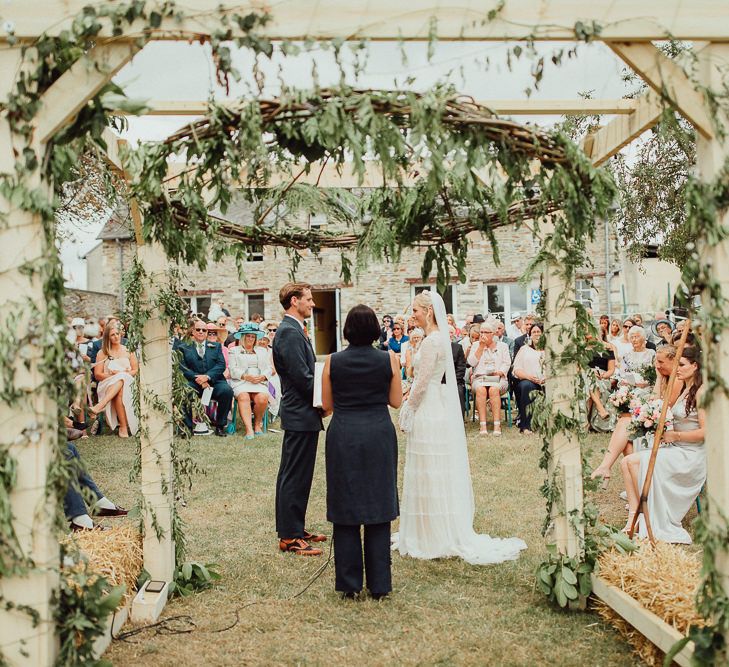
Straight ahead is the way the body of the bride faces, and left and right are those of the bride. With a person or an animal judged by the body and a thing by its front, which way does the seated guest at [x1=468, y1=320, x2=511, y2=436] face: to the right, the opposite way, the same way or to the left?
to the left

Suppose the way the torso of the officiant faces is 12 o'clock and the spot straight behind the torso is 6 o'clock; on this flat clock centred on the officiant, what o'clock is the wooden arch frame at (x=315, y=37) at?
The wooden arch frame is roughly at 6 o'clock from the officiant.

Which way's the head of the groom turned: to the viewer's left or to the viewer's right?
to the viewer's right

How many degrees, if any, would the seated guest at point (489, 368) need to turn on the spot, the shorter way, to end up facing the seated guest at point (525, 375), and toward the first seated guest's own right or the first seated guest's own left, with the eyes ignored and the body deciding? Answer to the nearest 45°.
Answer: approximately 45° to the first seated guest's own left

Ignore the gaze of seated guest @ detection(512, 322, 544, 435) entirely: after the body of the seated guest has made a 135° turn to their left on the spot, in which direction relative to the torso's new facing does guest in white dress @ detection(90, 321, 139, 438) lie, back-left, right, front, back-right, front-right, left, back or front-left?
back-left

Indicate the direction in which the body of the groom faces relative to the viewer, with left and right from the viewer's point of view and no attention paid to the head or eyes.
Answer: facing to the right of the viewer

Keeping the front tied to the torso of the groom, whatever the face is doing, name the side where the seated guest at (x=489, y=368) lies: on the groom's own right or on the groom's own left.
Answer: on the groom's own left

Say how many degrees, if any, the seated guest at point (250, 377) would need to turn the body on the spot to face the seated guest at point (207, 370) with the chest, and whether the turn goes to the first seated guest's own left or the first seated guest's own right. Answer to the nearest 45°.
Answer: approximately 90° to the first seated guest's own right

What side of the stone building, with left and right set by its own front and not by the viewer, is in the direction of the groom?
front

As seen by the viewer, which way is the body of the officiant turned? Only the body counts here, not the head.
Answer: away from the camera

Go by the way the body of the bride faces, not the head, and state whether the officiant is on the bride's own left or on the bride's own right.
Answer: on the bride's own left

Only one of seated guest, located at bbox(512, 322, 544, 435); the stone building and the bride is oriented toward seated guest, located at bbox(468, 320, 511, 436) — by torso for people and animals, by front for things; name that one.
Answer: the stone building

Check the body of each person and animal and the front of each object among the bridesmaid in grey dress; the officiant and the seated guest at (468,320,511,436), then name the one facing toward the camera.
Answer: the seated guest

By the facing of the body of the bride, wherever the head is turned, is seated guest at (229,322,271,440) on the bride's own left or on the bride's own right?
on the bride's own right

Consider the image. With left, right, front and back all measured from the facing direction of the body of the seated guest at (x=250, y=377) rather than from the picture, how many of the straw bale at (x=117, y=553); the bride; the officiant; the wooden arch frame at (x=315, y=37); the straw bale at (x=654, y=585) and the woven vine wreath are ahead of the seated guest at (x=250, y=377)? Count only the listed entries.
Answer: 6

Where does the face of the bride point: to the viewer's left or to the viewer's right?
to the viewer's left

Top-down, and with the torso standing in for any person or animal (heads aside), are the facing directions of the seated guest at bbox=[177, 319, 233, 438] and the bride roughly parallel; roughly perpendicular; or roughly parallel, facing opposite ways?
roughly perpendicular

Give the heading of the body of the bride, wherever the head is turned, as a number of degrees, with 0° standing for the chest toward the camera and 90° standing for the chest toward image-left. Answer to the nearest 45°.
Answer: approximately 90°

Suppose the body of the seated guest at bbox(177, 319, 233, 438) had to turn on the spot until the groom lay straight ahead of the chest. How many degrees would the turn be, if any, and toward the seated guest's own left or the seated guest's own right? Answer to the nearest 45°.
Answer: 0° — they already face them
